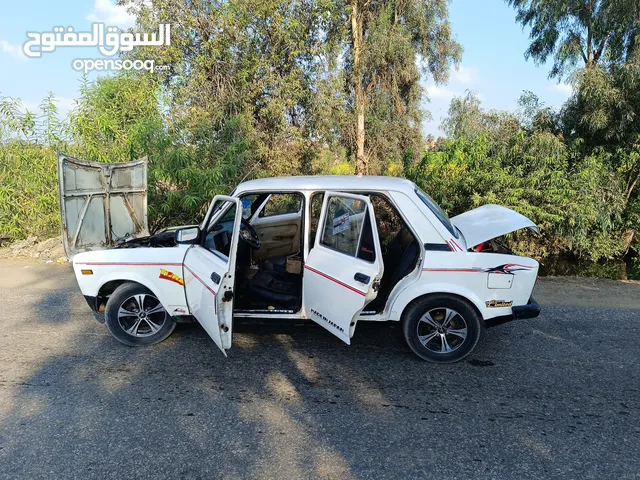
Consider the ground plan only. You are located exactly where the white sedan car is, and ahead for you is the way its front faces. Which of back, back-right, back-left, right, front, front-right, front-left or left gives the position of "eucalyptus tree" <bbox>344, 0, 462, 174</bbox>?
right

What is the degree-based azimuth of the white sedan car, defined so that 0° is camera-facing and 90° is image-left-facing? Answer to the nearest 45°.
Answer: approximately 90°

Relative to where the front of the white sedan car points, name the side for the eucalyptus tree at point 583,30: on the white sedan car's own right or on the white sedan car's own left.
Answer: on the white sedan car's own right

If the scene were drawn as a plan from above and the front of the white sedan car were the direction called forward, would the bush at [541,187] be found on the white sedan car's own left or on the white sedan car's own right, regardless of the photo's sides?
on the white sedan car's own right
